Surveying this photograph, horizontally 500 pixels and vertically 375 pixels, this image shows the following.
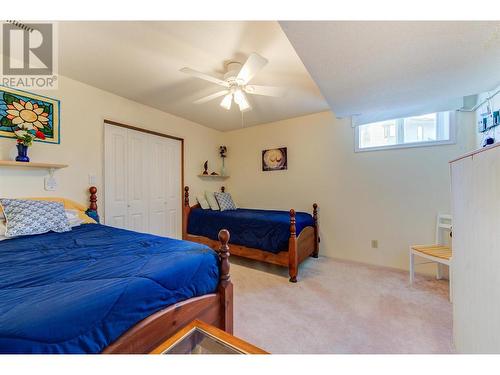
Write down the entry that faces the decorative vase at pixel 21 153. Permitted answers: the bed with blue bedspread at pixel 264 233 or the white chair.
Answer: the white chair

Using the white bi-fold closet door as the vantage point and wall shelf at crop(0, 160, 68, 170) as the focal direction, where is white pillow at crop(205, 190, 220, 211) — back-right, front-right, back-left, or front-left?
back-left

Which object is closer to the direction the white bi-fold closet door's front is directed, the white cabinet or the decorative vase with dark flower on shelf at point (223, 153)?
the white cabinet

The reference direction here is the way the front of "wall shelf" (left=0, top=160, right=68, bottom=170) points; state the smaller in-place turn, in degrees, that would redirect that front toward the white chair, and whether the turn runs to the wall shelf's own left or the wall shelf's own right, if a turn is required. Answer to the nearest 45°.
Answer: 0° — it already faces it

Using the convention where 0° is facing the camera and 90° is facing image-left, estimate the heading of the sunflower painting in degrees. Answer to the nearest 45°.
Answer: approximately 315°

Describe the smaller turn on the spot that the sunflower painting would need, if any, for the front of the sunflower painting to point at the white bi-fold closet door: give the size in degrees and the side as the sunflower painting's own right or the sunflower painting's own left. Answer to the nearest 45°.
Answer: approximately 45° to the sunflower painting's own left

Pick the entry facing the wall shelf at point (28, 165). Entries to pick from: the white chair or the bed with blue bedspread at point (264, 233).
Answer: the white chair
